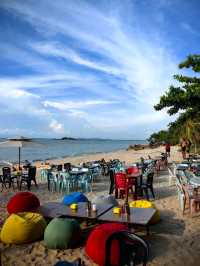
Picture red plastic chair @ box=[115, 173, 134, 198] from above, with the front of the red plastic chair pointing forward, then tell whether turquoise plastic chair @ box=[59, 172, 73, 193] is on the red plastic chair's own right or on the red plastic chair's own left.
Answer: on the red plastic chair's own left

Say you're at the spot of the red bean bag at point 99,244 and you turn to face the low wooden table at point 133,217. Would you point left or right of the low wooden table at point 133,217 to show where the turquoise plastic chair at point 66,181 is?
left

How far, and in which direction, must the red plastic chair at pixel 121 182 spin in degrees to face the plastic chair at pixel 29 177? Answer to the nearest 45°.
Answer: approximately 90° to its left

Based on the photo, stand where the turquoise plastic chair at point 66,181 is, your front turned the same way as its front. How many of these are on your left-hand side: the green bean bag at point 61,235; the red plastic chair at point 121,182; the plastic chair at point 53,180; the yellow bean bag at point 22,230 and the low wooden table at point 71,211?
1

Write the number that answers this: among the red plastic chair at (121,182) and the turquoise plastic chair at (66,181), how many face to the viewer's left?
0

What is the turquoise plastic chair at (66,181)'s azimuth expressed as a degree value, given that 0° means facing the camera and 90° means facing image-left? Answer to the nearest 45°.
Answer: approximately 225°

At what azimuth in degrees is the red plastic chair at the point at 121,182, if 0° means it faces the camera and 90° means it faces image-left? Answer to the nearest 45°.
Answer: approximately 225°

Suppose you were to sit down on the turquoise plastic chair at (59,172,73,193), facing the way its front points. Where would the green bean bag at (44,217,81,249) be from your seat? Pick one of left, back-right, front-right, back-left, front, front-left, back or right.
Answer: back-right
